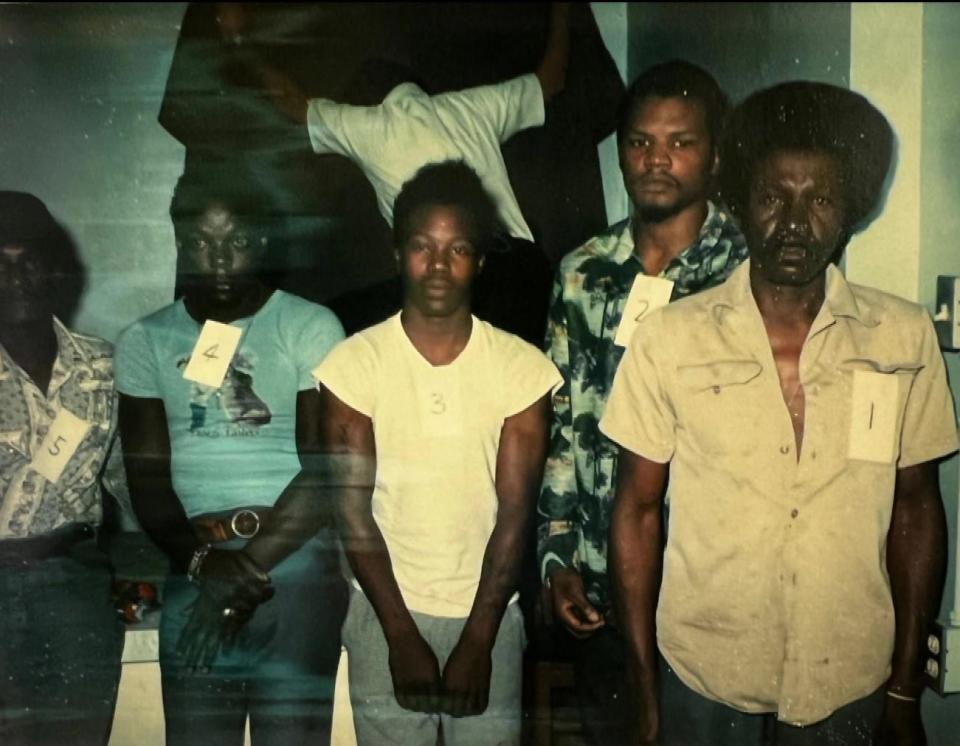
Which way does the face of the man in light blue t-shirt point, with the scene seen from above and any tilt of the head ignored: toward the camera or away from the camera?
toward the camera

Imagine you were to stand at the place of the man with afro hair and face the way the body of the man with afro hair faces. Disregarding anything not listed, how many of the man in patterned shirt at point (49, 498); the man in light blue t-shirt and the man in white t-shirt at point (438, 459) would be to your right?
3

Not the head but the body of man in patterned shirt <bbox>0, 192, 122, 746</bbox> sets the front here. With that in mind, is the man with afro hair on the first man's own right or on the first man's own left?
on the first man's own left

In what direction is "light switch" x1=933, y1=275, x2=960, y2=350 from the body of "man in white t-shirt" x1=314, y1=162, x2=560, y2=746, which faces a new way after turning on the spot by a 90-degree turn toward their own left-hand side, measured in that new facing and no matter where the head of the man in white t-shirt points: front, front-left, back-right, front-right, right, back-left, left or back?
front

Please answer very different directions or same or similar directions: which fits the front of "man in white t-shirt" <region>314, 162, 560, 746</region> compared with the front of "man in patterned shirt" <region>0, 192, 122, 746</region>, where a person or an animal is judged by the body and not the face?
same or similar directions

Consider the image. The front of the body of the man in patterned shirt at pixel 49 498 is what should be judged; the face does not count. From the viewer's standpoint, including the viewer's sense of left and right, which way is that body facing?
facing the viewer

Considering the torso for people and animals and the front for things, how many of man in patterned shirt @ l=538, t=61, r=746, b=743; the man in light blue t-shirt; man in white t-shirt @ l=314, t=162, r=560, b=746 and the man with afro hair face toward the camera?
4

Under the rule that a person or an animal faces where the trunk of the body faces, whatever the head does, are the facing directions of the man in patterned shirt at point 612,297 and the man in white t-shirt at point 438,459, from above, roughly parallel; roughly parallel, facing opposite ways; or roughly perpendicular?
roughly parallel

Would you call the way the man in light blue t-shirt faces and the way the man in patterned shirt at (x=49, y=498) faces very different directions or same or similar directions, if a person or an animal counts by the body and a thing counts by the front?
same or similar directions

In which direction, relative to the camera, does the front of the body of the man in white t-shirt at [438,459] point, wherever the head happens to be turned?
toward the camera

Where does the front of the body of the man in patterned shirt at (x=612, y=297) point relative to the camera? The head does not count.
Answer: toward the camera
